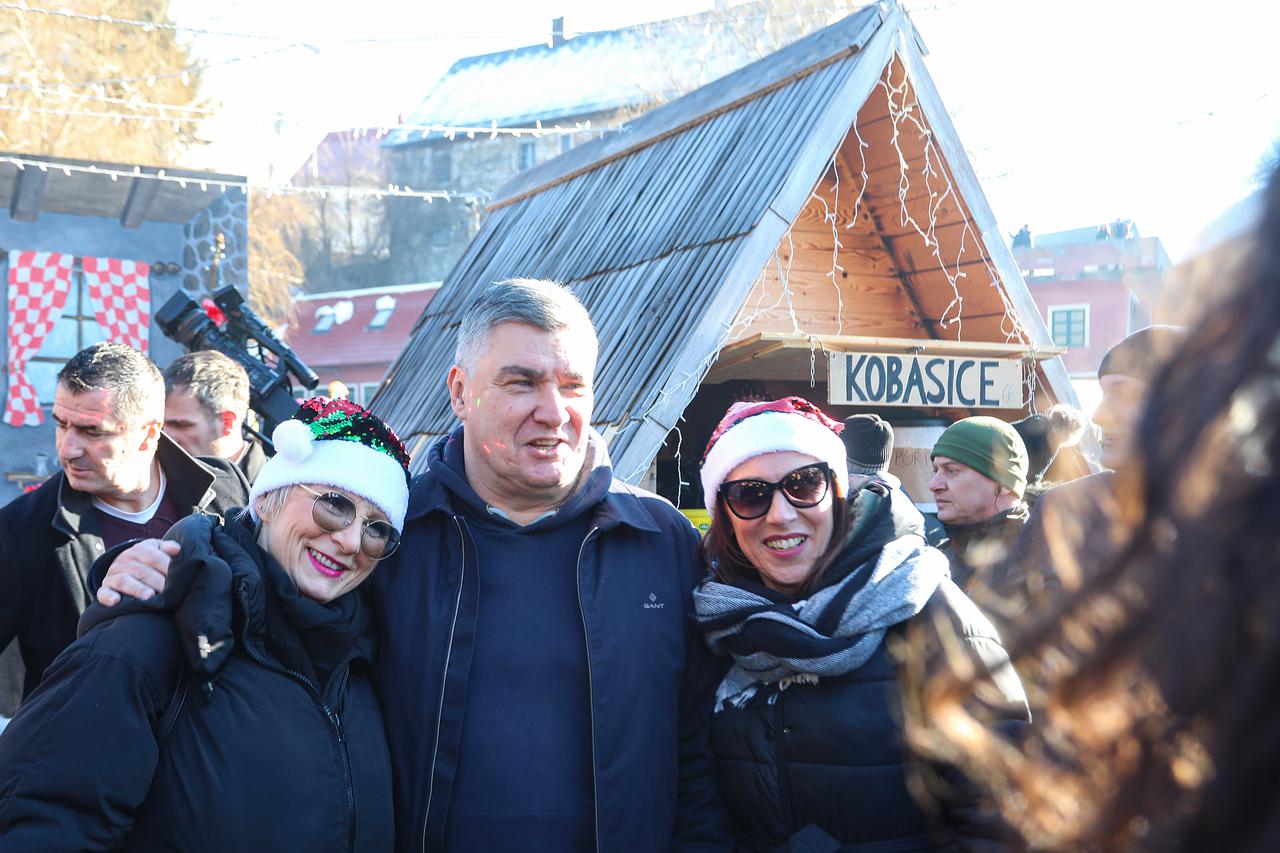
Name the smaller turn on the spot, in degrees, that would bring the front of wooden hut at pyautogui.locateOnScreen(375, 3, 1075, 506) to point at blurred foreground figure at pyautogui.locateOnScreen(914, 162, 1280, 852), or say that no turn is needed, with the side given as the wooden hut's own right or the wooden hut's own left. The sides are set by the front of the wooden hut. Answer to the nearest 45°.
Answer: approximately 45° to the wooden hut's own right

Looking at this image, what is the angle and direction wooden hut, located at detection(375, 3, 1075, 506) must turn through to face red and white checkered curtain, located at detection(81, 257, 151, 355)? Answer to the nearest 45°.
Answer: approximately 180°

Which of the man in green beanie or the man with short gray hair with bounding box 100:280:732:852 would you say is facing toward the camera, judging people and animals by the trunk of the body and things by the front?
the man with short gray hair

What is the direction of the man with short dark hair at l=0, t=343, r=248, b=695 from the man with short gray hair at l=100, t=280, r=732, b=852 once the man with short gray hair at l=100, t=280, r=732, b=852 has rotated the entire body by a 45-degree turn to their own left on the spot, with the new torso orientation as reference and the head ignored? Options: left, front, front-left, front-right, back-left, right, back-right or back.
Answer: back

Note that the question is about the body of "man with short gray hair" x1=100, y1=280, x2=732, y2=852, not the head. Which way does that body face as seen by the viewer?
toward the camera

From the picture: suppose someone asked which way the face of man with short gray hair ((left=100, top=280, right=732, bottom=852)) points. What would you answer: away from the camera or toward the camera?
toward the camera

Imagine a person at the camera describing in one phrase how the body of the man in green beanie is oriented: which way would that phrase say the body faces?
to the viewer's left

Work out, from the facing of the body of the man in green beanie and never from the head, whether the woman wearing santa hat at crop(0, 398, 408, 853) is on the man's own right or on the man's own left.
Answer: on the man's own left

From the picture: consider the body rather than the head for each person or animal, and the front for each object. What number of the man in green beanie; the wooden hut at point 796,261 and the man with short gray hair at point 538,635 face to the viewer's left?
1

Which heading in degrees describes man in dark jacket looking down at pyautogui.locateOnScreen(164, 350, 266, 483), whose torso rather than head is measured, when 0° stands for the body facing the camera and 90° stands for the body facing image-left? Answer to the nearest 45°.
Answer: approximately 45°

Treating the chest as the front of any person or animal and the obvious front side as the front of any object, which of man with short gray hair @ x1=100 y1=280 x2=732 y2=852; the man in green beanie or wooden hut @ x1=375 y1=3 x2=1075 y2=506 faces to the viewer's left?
the man in green beanie

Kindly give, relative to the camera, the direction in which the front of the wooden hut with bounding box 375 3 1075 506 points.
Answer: facing the viewer and to the right of the viewer

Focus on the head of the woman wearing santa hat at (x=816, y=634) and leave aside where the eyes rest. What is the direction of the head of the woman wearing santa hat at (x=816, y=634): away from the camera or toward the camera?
toward the camera

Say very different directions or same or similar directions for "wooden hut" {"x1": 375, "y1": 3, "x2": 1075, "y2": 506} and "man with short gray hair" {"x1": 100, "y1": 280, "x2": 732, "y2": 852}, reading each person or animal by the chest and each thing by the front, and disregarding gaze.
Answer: same or similar directions

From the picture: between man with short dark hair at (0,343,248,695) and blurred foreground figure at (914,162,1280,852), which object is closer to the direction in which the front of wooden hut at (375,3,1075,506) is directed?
the blurred foreground figure
